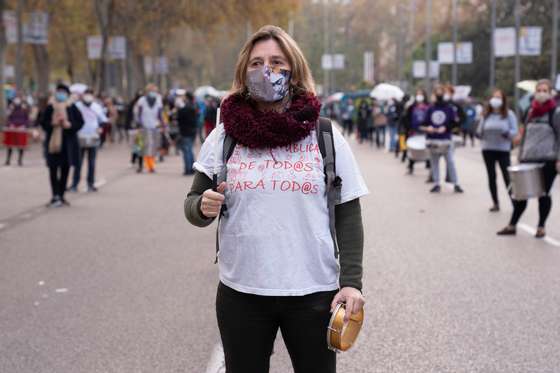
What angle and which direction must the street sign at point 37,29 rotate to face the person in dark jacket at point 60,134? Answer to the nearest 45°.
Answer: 0° — it already faces them

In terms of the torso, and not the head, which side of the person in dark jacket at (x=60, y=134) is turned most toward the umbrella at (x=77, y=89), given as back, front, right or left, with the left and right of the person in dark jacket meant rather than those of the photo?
back

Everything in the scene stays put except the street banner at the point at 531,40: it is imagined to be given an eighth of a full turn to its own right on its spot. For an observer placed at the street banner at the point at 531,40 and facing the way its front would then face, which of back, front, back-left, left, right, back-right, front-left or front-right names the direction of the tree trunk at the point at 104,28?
front-right

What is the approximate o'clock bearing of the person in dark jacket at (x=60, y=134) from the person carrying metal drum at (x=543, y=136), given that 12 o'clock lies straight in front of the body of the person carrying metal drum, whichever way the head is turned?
The person in dark jacket is roughly at 2 o'clock from the person carrying metal drum.

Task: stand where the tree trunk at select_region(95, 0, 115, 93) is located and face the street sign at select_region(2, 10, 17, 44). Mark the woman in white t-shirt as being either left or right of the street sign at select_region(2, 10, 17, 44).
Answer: left

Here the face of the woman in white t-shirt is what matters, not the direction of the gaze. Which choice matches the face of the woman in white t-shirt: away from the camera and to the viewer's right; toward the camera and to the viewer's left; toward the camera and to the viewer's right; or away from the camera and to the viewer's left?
toward the camera and to the viewer's left

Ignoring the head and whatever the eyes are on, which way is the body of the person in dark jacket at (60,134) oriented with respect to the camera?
toward the camera

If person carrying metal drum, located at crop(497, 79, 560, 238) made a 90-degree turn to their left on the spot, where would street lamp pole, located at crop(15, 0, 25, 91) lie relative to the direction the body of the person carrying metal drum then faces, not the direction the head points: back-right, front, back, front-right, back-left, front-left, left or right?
back

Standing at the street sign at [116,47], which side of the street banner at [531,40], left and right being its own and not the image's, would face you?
right

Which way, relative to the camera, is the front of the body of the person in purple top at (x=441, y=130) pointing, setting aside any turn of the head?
toward the camera

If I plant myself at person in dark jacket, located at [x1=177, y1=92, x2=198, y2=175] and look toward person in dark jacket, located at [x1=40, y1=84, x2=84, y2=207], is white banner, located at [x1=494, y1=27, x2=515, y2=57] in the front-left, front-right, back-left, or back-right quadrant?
back-left

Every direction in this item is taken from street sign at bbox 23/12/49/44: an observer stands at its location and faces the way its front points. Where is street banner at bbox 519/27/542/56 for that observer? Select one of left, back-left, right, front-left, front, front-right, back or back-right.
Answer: left

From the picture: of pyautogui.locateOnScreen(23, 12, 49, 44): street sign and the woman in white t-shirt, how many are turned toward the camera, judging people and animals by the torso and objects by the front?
2
